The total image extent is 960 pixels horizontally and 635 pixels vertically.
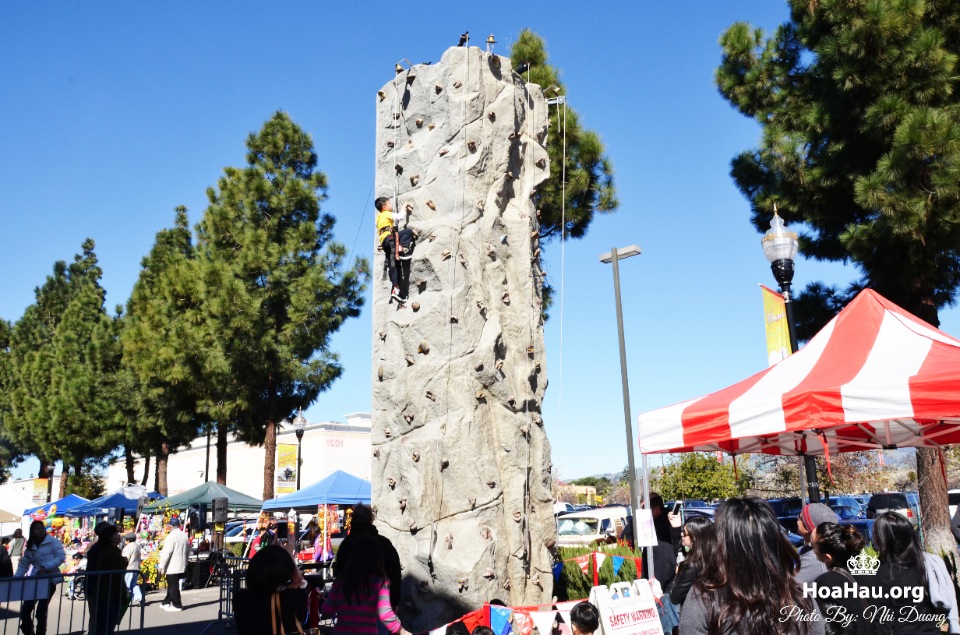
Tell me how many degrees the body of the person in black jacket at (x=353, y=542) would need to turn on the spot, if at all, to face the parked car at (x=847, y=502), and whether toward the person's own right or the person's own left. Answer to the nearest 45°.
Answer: approximately 45° to the person's own right

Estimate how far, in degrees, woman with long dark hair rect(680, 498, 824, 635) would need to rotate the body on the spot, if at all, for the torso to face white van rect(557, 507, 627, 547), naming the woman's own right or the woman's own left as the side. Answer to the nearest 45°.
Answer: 0° — they already face it

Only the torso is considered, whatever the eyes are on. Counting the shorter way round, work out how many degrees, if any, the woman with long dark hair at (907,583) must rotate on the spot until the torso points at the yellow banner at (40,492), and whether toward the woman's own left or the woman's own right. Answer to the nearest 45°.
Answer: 0° — they already face it

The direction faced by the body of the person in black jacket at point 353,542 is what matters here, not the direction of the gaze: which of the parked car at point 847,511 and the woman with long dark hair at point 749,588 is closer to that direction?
the parked car

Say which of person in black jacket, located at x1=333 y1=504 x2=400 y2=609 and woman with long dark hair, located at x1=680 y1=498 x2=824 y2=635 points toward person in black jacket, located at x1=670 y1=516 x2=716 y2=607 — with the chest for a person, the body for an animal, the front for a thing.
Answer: the woman with long dark hair

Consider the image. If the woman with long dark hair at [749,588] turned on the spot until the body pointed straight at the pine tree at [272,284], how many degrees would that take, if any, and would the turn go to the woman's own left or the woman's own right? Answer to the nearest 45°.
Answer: approximately 45° to the woman's own left

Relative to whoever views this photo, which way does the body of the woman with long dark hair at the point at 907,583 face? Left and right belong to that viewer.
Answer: facing away from the viewer and to the left of the viewer

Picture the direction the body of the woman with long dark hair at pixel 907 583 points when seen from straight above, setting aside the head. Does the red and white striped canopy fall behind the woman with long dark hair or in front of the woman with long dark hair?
in front

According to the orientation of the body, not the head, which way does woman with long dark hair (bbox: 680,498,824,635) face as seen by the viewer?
away from the camera

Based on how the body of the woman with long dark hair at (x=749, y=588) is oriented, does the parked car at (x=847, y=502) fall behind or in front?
in front

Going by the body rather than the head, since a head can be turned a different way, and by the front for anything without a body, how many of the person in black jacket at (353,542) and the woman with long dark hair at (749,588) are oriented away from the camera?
2

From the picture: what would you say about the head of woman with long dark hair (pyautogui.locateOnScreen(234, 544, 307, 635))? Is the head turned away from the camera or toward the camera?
away from the camera

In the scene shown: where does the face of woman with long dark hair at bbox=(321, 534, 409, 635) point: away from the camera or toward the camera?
away from the camera

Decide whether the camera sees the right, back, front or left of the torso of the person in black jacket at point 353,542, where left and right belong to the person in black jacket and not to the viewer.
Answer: back
